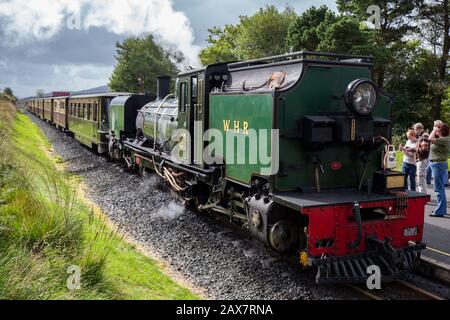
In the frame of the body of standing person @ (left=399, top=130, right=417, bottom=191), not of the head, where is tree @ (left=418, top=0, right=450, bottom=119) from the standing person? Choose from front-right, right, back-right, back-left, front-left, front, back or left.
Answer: back-right

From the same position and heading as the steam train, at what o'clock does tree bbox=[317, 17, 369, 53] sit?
The tree is roughly at 8 o'clock from the steam train.

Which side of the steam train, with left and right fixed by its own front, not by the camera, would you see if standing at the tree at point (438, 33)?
left

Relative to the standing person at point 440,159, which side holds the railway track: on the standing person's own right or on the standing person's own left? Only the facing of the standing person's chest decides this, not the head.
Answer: on the standing person's own left

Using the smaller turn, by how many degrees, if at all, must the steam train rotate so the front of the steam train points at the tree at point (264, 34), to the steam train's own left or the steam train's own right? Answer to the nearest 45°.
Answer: approximately 135° to the steam train's own left

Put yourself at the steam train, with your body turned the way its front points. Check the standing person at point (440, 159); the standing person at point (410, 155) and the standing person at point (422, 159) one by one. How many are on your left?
3

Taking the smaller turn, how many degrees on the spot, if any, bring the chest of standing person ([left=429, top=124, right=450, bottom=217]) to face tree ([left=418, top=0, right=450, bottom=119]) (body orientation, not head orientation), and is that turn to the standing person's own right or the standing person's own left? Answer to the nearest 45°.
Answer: approximately 90° to the standing person's own right

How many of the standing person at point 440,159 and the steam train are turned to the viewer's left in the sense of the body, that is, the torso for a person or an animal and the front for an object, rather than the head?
1

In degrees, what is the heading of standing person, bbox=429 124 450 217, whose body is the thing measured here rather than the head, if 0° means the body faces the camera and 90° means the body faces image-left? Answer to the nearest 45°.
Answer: approximately 90°
